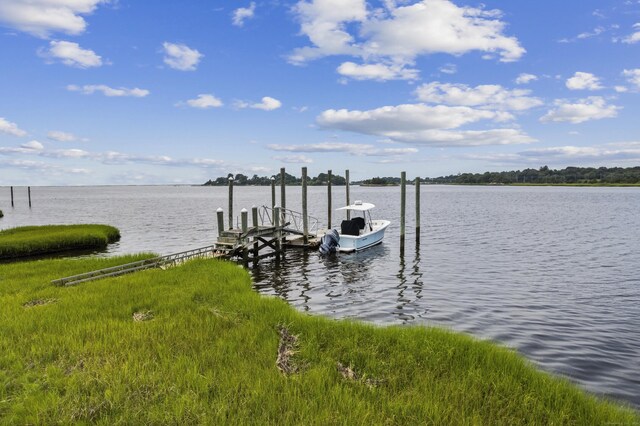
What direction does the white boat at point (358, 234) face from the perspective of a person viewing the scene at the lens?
facing away from the viewer and to the right of the viewer
